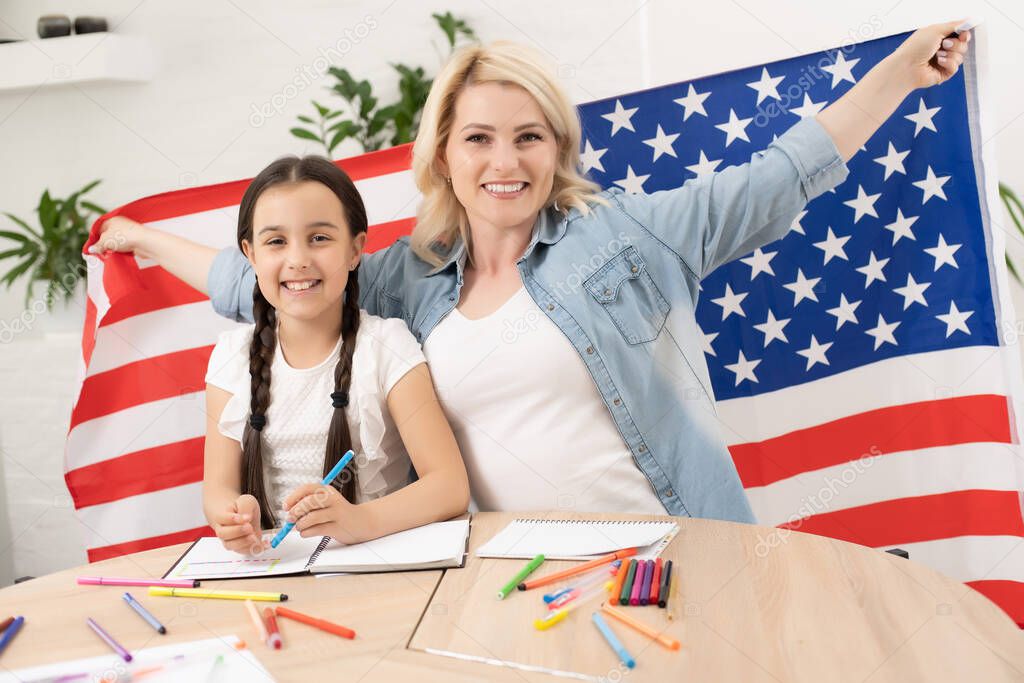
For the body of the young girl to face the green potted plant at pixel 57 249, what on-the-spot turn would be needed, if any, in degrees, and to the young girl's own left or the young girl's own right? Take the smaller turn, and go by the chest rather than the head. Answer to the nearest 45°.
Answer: approximately 135° to the young girl's own right

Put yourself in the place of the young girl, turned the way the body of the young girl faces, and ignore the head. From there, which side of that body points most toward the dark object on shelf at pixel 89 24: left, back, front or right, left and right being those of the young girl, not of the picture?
back

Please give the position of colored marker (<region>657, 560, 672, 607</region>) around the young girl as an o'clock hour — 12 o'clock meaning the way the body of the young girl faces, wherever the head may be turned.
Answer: The colored marker is roughly at 11 o'clock from the young girl.

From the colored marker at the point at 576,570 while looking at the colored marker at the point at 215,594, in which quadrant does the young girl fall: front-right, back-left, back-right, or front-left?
front-right

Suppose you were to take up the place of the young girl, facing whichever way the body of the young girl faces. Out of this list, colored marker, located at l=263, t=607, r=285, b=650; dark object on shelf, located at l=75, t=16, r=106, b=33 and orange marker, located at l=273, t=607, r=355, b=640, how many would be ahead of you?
2

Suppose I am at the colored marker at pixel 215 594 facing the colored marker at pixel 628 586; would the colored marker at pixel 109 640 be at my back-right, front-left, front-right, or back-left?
back-right

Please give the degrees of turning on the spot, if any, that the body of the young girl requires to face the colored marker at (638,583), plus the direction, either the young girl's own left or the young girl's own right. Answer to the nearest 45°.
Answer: approximately 45° to the young girl's own left

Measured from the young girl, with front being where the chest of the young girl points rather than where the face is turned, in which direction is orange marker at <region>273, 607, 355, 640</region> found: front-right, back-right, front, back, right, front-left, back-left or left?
front

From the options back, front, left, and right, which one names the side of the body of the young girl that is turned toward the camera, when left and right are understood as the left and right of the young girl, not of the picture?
front

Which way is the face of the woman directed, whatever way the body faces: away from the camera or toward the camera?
toward the camera

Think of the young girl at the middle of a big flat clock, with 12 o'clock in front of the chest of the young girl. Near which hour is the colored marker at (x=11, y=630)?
The colored marker is roughly at 1 o'clock from the young girl.

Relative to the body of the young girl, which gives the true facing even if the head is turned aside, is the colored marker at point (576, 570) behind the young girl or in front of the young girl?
in front

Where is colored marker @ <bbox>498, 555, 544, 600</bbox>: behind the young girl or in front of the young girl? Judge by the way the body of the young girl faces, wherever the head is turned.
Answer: in front

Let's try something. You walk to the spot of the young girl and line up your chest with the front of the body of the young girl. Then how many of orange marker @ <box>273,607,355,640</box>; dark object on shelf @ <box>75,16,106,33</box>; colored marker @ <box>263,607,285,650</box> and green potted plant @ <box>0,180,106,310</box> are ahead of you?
2
